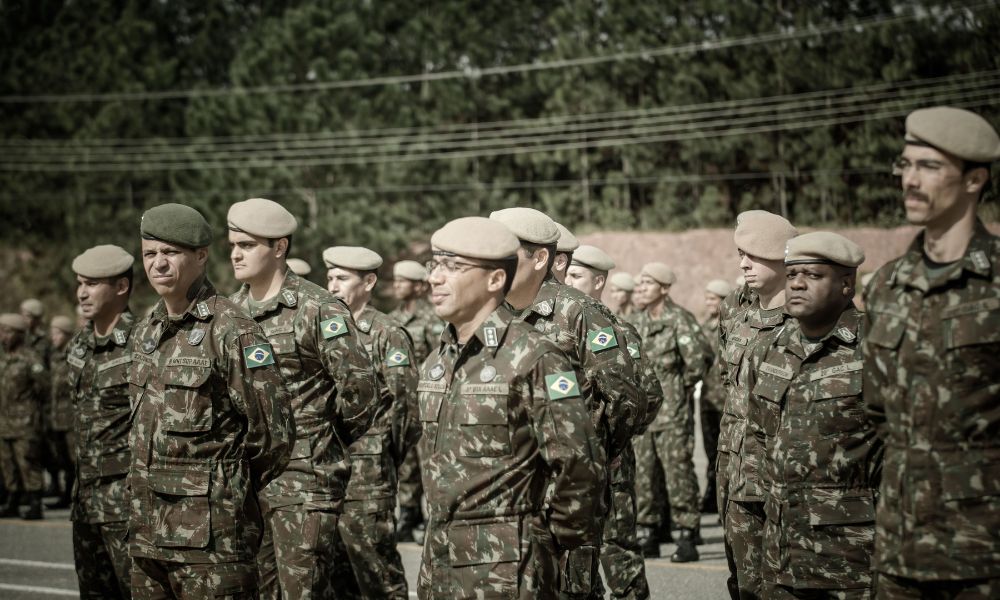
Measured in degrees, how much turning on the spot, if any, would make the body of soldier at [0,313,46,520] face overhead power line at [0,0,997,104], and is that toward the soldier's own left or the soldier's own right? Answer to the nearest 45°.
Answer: approximately 180°

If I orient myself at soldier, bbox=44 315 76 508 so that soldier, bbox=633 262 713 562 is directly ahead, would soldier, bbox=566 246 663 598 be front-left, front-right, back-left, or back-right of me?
front-right

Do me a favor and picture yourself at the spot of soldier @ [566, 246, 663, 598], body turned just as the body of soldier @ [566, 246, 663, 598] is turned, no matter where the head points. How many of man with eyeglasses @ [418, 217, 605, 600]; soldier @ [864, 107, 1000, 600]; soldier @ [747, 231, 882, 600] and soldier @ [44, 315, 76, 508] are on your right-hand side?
1

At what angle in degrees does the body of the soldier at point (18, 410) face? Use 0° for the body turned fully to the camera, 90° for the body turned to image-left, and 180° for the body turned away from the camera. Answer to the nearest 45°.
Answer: approximately 45°

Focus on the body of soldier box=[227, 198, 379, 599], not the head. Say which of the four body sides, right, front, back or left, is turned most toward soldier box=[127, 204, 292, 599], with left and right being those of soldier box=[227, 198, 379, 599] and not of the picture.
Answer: front

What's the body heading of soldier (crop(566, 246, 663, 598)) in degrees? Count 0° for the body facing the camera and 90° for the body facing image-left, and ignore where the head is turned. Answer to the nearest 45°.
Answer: approximately 45°

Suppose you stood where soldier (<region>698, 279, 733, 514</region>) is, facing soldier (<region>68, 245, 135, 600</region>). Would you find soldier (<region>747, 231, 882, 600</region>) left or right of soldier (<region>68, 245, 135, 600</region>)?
left

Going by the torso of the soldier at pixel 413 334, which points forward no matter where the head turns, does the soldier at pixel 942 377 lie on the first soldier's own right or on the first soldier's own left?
on the first soldier's own left

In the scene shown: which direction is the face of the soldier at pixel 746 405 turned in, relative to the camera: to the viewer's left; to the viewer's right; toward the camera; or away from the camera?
to the viewer's left

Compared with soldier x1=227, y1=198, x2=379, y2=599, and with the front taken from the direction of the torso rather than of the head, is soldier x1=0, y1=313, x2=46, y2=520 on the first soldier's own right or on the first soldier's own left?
on the first soldier's own right

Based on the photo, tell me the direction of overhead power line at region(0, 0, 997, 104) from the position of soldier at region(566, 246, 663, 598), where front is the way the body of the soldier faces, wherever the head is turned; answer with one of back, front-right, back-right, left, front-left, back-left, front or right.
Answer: back-right

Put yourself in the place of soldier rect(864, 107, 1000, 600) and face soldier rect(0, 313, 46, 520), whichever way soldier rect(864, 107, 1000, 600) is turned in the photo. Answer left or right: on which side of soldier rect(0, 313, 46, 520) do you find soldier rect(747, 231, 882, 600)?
right

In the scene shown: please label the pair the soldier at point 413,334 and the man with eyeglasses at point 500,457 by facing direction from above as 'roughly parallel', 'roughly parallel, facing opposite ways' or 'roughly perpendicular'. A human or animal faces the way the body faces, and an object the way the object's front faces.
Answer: roughly parallel

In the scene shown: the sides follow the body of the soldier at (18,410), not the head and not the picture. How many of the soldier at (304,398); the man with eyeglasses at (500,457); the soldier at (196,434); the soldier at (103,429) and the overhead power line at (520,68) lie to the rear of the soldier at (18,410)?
1

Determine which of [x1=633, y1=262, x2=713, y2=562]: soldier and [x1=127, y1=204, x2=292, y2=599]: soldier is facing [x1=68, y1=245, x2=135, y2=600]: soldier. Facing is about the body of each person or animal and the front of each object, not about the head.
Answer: [x1=633, y1=262, x2=713, y2=562]: soldier

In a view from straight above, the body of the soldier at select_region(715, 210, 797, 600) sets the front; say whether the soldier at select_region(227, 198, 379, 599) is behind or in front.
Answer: in front

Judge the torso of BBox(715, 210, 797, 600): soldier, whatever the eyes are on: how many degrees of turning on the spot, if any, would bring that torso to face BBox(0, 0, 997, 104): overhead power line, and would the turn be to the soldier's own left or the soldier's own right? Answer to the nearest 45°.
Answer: approximately 135° to the soldier's own right

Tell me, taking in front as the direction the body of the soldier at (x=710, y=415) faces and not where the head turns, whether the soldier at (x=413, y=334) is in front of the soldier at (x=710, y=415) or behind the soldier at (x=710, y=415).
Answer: in front

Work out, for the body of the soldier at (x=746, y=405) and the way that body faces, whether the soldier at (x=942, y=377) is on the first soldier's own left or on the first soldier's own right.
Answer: on the first soldier's own left
